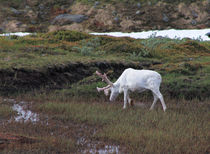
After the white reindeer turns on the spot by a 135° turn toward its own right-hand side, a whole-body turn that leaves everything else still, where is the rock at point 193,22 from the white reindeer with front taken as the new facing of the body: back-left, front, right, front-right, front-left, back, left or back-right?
front-left

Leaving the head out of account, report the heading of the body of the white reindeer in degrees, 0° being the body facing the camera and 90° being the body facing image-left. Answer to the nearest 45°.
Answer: approximately 90°

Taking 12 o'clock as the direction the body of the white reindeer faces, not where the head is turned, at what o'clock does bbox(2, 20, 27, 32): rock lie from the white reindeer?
The rock is roughly at 2 o'clock from the white reindeer.

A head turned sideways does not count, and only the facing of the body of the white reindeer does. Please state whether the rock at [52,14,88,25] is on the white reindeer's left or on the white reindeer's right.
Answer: on the white reindeer's right
